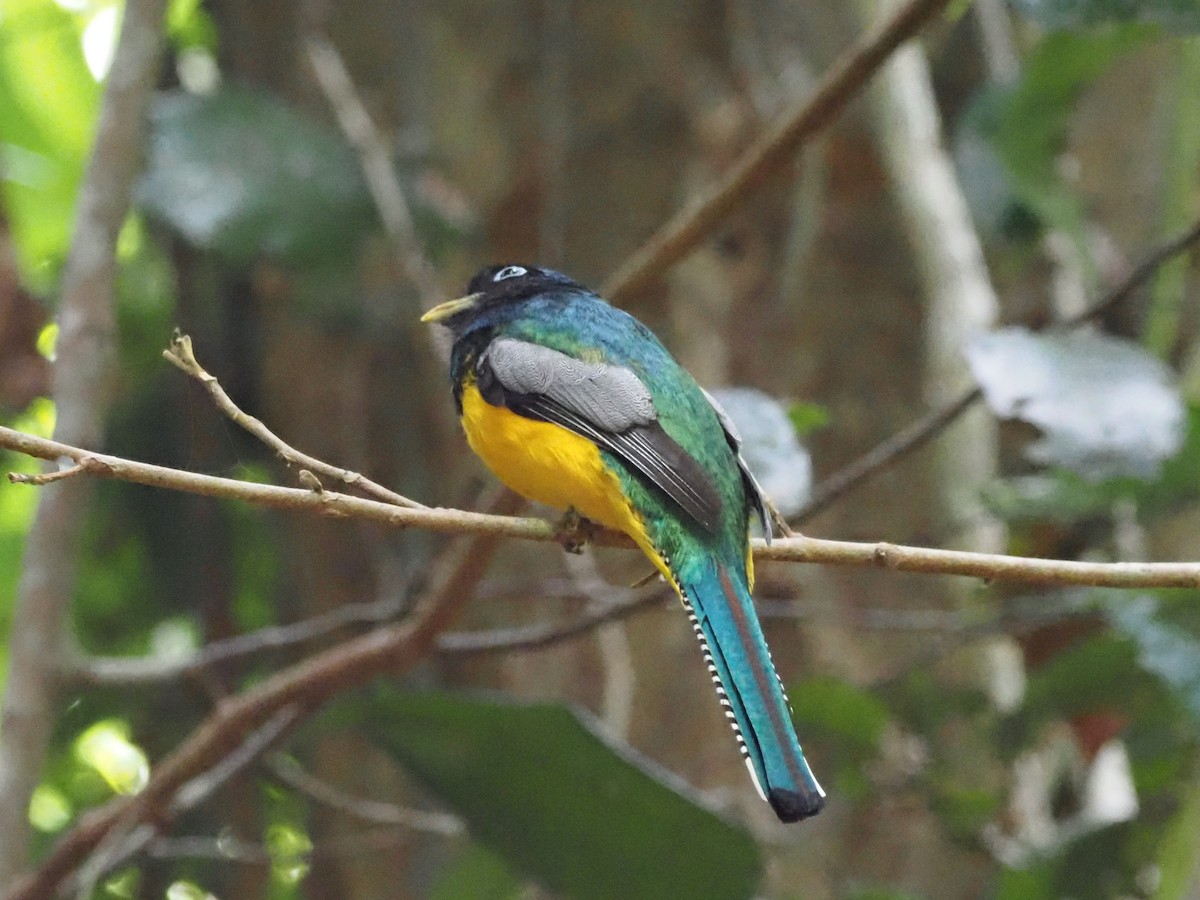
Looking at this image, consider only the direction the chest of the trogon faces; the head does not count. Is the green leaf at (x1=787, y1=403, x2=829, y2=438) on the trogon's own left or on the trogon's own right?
on the trogon's own right

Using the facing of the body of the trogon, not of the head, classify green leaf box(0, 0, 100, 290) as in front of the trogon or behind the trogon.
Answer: in front

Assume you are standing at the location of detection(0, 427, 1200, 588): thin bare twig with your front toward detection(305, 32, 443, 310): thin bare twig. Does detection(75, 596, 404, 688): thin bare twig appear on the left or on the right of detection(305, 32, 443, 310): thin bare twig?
left

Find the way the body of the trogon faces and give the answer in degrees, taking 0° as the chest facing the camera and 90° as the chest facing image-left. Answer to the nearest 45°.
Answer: approximately 135°

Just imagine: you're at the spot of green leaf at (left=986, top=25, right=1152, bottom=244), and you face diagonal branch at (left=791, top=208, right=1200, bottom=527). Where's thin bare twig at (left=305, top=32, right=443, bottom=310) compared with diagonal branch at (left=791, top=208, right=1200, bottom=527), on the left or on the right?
right

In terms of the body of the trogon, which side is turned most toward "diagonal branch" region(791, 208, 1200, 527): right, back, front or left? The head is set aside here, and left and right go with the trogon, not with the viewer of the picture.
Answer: right

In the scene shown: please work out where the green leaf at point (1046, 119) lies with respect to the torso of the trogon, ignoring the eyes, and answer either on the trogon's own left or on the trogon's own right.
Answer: on the trogon's own right

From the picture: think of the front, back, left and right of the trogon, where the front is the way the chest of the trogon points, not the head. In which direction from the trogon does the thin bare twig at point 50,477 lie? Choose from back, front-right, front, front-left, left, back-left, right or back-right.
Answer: left
